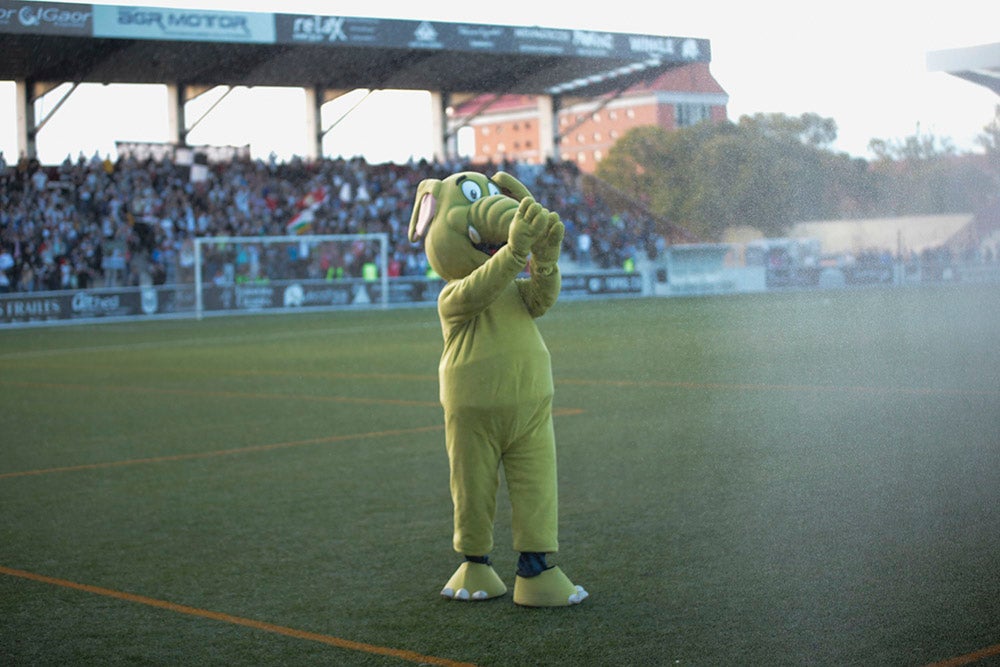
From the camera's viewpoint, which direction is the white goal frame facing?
toward the camera

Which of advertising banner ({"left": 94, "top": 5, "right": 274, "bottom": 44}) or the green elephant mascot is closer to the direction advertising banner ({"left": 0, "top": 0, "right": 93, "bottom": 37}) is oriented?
the green elephant mascot

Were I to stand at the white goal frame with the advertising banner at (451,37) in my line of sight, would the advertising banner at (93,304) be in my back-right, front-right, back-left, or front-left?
back-left

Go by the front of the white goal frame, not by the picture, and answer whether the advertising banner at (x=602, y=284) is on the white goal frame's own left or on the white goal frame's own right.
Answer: on the white goal frame's own left

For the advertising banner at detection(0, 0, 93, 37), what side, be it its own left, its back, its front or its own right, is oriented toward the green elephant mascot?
front

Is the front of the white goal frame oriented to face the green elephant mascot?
yes

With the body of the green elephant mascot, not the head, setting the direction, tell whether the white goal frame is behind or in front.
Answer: behind

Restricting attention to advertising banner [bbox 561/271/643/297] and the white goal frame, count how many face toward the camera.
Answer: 2

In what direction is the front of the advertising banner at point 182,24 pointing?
toward the camera

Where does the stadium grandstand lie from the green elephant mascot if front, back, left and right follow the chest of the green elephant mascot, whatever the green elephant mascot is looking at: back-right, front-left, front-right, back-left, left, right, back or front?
back-left

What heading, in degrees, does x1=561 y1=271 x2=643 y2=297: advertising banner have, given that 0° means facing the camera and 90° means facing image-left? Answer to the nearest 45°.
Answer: approximately 0°

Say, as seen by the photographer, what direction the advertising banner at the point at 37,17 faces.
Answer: facing the viewer

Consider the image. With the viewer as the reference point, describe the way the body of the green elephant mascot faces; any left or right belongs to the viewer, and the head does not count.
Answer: facing the viewer and to the right of the viewer

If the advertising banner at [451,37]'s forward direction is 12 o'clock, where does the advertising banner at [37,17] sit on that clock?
the advertising banner at [37,17] is roughly at 2 o'clock from the advertising banner at [451,37].
